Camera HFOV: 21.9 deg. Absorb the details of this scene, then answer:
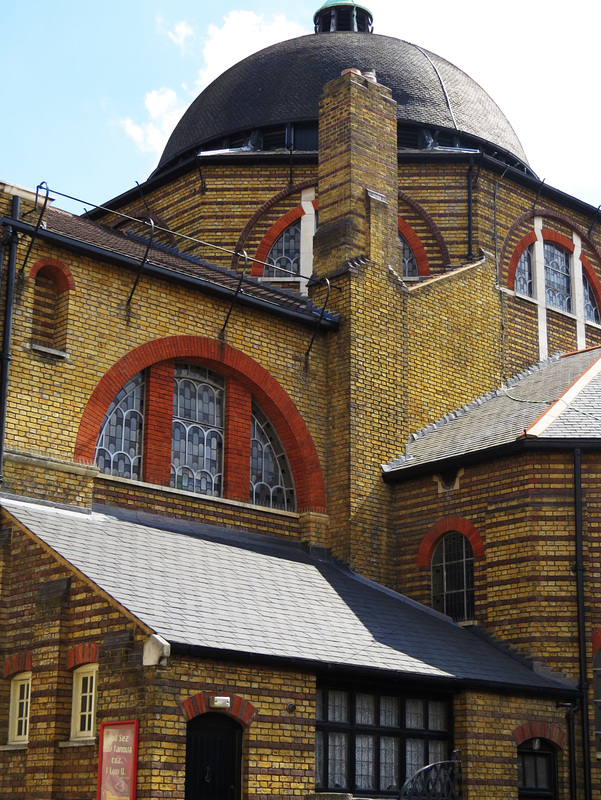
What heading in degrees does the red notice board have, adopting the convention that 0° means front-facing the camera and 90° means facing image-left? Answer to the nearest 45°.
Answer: approximately 0°
